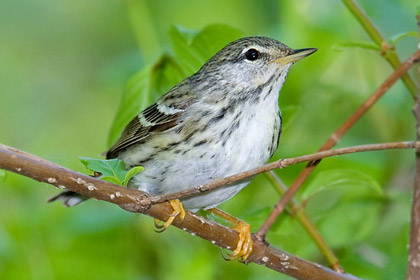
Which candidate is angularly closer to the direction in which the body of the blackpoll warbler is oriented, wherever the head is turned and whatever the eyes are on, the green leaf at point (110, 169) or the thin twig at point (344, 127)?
the thin twig

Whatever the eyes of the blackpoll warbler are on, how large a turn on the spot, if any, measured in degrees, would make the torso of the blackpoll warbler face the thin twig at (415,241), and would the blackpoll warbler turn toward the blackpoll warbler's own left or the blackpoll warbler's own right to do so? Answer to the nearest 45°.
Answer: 0° — it already faces it

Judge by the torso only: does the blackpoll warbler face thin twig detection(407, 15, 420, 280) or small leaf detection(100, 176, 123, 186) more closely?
the thin twig

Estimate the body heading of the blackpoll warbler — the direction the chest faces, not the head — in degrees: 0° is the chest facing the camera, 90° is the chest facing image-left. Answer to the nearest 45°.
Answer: approximately 315°

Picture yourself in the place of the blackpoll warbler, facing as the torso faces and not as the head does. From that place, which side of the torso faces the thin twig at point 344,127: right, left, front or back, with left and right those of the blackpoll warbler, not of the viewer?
front
